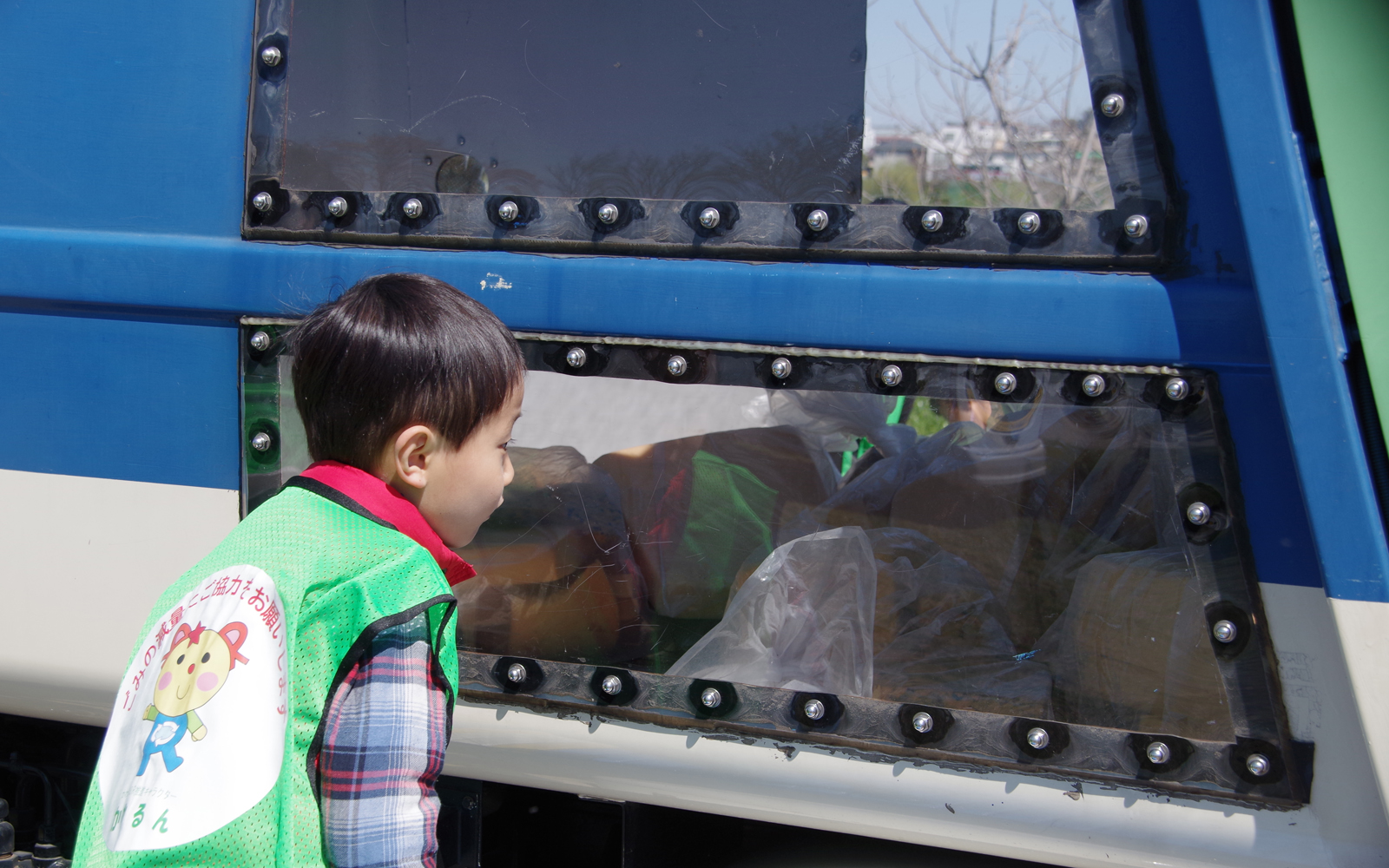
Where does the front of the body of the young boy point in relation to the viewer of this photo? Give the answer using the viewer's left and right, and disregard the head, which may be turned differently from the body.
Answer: facing away from the viewer and to the right of the viewer

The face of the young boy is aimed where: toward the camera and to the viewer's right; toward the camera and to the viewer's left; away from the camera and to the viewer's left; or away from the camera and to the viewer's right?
away from the camera and to the viewer's right
